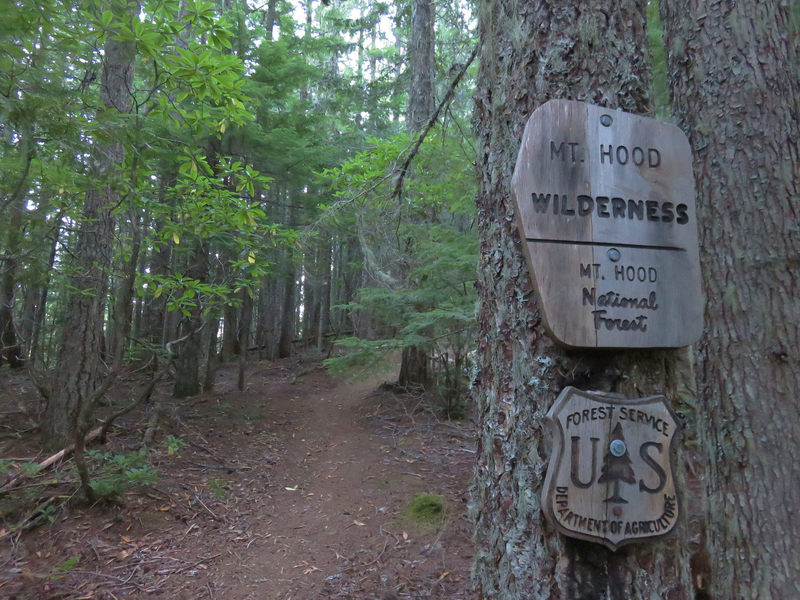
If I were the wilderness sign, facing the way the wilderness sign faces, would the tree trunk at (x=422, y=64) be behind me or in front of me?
behind

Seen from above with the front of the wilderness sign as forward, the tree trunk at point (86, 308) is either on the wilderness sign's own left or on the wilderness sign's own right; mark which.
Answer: on the wilderness sign's own right

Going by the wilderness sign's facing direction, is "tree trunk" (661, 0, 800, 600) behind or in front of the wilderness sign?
behind

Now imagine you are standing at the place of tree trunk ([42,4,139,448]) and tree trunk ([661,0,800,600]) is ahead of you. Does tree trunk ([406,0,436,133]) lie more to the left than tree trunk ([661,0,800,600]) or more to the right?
left

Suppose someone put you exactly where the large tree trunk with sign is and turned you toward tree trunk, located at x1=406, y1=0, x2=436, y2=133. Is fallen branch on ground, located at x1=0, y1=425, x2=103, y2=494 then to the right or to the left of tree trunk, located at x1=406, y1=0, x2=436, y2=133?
left

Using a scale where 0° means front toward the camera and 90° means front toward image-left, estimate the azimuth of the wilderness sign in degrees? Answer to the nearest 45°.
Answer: approximately 0°

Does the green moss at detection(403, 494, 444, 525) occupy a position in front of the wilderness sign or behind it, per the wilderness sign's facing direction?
behind

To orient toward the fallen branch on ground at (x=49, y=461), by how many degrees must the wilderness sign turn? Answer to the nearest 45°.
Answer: approximately 90° to its right

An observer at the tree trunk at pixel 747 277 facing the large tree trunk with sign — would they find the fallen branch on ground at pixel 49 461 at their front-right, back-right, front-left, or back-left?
front-right
